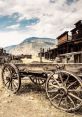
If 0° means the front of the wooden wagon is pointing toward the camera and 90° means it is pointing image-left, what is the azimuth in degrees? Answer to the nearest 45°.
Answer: approximately 135°
